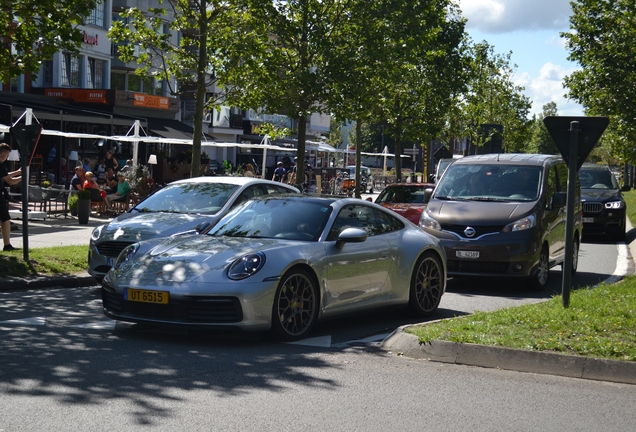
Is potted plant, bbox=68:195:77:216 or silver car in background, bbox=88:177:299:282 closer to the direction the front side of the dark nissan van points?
the silver car in background

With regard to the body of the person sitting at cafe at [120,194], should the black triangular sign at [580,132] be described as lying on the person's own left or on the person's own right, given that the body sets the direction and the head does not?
on the person's own left

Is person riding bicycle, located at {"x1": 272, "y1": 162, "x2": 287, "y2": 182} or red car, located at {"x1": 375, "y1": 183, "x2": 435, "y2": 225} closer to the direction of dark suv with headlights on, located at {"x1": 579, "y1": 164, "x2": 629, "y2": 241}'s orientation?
the red car

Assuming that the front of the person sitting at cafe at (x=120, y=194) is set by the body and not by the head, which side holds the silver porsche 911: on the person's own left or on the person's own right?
on the person's own left

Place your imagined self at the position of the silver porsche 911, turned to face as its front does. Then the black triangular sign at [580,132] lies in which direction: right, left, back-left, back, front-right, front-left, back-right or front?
back-left

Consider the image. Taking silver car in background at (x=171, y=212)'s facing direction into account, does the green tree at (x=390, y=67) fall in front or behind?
behind

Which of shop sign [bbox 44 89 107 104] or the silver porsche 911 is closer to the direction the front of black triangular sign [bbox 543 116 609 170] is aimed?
the shop sign
